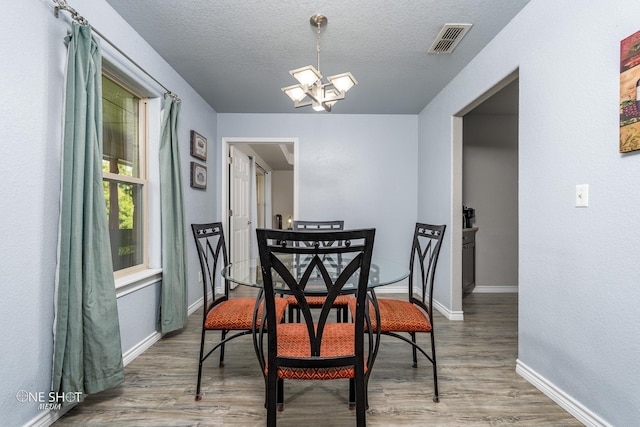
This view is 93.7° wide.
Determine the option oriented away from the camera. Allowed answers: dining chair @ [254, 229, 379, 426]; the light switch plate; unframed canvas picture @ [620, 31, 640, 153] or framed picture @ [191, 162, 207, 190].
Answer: the dining chair

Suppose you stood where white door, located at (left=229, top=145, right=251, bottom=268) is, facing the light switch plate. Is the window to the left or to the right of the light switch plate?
right

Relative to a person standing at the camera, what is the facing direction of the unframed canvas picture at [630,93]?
facing the viewer and to the left of the viewer

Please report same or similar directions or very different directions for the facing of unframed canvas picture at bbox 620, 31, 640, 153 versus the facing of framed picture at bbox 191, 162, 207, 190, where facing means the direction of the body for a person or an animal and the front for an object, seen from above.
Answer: very different directions

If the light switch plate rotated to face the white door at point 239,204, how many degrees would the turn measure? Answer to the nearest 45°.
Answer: approximately 45° to its right

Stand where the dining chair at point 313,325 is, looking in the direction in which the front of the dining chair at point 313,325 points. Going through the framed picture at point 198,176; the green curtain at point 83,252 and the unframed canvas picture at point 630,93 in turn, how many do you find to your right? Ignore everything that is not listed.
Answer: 1

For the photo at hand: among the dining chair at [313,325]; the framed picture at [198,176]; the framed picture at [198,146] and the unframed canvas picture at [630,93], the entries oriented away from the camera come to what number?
1

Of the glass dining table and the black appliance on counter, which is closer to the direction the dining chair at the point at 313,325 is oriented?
the glass dining table

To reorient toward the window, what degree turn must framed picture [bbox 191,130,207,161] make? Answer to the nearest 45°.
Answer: approximately 90° to its right

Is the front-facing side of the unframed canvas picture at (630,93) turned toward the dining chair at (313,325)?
yes

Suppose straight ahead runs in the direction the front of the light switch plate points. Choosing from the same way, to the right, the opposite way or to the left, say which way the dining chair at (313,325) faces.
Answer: to the right

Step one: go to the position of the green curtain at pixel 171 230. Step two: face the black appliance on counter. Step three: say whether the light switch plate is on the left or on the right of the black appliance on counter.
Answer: right

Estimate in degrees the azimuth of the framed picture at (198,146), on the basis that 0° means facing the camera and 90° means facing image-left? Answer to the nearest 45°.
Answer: approximately 315°

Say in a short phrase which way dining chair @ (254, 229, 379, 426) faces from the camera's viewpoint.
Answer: facing away from the viewer

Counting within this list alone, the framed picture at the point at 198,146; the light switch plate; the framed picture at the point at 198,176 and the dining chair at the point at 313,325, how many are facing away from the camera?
1

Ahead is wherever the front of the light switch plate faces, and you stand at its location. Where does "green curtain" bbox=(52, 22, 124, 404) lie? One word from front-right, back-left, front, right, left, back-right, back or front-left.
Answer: front
